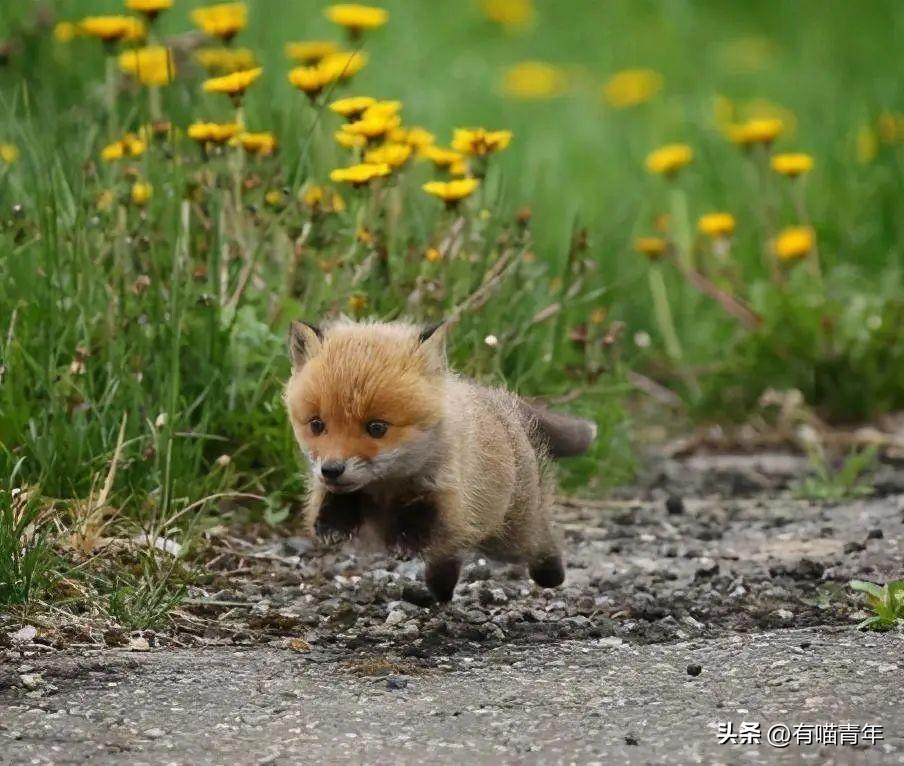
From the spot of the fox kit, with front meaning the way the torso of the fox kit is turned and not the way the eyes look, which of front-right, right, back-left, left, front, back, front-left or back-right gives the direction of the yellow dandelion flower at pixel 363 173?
back-right

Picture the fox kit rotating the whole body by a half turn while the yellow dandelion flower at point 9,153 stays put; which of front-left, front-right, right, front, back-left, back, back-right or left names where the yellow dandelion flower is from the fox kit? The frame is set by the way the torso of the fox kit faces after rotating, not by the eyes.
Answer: left

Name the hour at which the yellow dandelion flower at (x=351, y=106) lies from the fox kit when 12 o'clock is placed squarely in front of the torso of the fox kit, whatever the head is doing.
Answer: The yellow dandelion flower is roughly at 4 o'clock from the fox kit.

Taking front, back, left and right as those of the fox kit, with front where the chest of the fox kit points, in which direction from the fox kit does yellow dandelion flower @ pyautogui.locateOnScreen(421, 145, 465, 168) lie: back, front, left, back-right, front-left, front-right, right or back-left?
back-right

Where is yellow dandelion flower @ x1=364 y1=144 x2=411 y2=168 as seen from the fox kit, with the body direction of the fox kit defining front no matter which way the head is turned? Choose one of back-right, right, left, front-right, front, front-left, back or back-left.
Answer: back-right

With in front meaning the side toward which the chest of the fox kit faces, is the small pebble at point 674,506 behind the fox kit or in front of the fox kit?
behind

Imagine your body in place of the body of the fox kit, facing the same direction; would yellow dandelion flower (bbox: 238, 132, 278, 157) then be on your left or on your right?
on your right

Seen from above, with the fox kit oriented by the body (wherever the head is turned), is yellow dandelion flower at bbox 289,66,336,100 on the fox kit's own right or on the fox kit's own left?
on the fox kit's own right

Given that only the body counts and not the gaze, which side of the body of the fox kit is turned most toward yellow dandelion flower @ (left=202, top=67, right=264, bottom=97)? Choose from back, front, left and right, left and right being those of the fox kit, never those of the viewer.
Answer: right

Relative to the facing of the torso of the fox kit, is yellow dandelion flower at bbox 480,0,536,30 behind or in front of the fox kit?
behind

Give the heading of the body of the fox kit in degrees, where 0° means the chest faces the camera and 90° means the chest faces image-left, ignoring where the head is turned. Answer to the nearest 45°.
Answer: approximately 45°

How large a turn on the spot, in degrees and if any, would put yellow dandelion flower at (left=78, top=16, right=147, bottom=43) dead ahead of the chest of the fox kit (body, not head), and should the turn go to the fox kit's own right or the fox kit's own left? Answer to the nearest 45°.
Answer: approximately 90° to the fox kit's own right
